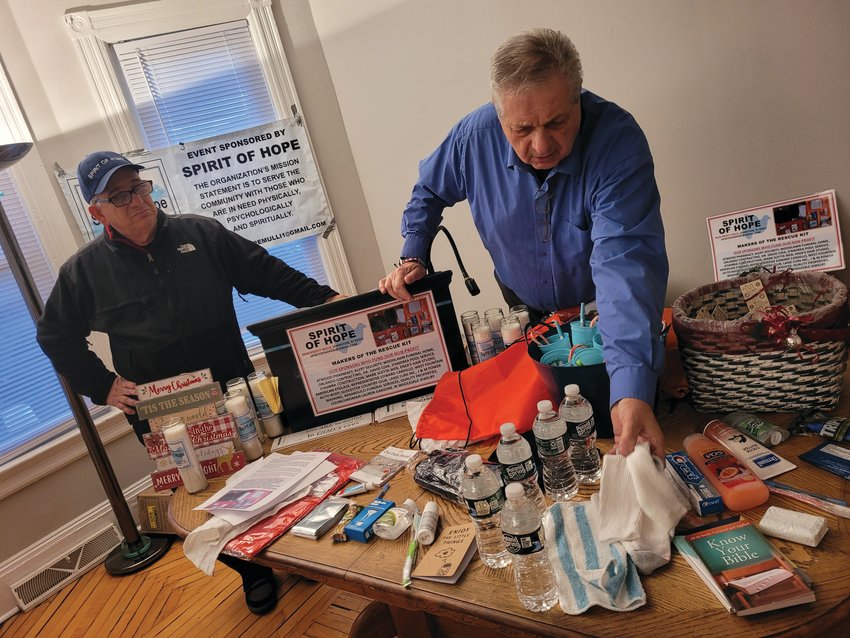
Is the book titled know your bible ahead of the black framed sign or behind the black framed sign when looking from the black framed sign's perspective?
ahead

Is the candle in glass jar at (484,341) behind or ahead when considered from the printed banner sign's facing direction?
ahead

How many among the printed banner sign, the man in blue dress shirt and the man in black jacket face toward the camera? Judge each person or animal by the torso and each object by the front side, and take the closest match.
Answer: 3

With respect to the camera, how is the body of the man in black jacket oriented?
toward the camera

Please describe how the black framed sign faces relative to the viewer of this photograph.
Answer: facing the viewer

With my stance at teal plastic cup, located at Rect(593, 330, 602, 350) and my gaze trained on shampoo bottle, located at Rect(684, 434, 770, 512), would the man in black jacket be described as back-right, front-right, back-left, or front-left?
back-right

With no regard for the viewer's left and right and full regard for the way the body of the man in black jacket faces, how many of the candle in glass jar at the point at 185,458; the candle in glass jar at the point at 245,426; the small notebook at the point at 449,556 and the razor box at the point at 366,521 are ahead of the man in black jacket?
4

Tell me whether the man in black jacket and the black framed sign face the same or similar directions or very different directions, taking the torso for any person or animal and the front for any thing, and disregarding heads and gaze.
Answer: same or similar directions

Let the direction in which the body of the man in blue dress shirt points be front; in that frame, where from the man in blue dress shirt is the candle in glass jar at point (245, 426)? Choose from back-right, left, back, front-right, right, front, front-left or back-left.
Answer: right

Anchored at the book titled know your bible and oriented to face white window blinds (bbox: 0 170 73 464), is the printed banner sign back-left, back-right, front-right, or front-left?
front-right

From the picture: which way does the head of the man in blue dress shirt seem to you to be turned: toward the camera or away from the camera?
toward the camera
